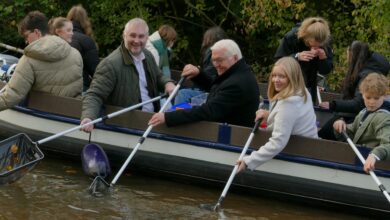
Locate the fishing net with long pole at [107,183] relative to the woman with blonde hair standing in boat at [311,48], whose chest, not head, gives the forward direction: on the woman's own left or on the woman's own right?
on the woman's own right

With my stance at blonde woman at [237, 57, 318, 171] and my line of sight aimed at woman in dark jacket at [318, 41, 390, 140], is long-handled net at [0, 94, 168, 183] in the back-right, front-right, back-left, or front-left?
back-left

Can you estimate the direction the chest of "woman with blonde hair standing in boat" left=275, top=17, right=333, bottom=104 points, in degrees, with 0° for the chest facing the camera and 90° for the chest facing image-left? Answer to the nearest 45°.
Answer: approximately 0°

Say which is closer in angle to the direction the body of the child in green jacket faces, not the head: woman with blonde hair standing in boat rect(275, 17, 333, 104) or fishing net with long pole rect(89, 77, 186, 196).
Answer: the fishing net with long pole

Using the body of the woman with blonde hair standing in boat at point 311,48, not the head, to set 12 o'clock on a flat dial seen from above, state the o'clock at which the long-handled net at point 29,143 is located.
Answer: The long-handled net is roughly at 2 o'clock from the woman with blonde hair standing in boat.

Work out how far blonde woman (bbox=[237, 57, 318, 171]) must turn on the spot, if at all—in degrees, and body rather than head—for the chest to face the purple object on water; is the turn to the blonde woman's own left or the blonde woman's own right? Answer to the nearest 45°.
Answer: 0° — they already face it

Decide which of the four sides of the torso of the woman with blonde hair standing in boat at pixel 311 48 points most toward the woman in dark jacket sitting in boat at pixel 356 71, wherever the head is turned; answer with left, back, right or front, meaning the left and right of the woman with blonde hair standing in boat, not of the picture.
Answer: left

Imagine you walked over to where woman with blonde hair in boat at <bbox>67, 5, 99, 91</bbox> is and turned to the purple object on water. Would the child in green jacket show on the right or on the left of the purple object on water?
left

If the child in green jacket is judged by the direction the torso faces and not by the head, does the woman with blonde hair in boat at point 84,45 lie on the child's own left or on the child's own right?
on the child's own right
